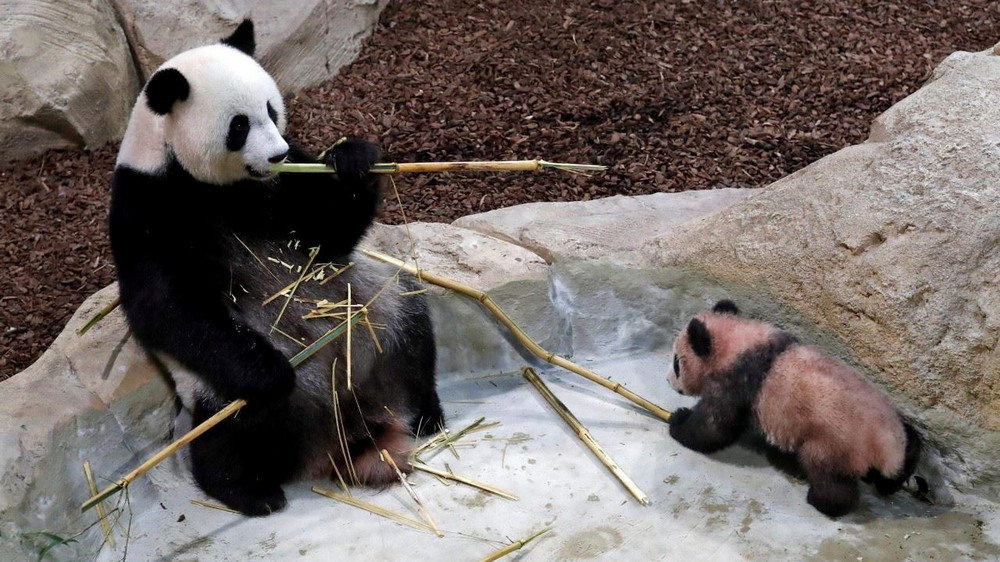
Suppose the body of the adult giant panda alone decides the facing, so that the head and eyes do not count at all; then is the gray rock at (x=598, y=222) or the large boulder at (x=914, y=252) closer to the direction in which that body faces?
the large boulder

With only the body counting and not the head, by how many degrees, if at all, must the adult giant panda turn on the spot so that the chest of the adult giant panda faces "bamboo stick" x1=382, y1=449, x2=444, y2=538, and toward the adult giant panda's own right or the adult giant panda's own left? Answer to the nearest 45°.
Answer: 0° — it already faces it

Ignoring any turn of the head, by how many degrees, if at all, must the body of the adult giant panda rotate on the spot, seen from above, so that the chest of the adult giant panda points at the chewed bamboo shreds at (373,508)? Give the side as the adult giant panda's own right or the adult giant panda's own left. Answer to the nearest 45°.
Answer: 0° — it already faces it

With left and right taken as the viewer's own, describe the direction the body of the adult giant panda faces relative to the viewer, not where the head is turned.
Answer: facing the viewer and to the right of the viewer

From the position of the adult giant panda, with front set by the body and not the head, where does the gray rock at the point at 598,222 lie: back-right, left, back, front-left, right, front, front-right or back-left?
left

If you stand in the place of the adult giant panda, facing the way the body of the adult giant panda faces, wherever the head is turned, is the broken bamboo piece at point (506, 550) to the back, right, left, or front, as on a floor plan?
front

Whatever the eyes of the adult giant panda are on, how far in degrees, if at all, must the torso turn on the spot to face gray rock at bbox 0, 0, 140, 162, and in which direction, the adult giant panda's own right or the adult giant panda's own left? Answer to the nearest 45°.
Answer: approximately 180°

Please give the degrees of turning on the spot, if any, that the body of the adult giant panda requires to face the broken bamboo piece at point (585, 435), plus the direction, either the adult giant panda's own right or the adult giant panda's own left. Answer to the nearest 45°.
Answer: approximately 45° to the adult giant panda's own left

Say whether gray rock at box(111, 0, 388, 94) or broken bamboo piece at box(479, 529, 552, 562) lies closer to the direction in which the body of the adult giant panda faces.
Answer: the broken bamboo piece

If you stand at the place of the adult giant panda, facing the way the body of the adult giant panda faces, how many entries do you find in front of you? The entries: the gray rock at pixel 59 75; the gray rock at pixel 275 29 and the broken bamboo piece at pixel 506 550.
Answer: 1

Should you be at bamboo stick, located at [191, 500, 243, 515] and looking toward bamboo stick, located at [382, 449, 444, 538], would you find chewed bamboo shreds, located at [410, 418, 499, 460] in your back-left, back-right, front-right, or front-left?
front-left

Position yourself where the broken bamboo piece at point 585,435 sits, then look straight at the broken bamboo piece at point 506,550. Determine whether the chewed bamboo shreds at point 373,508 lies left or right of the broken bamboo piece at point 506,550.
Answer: right
